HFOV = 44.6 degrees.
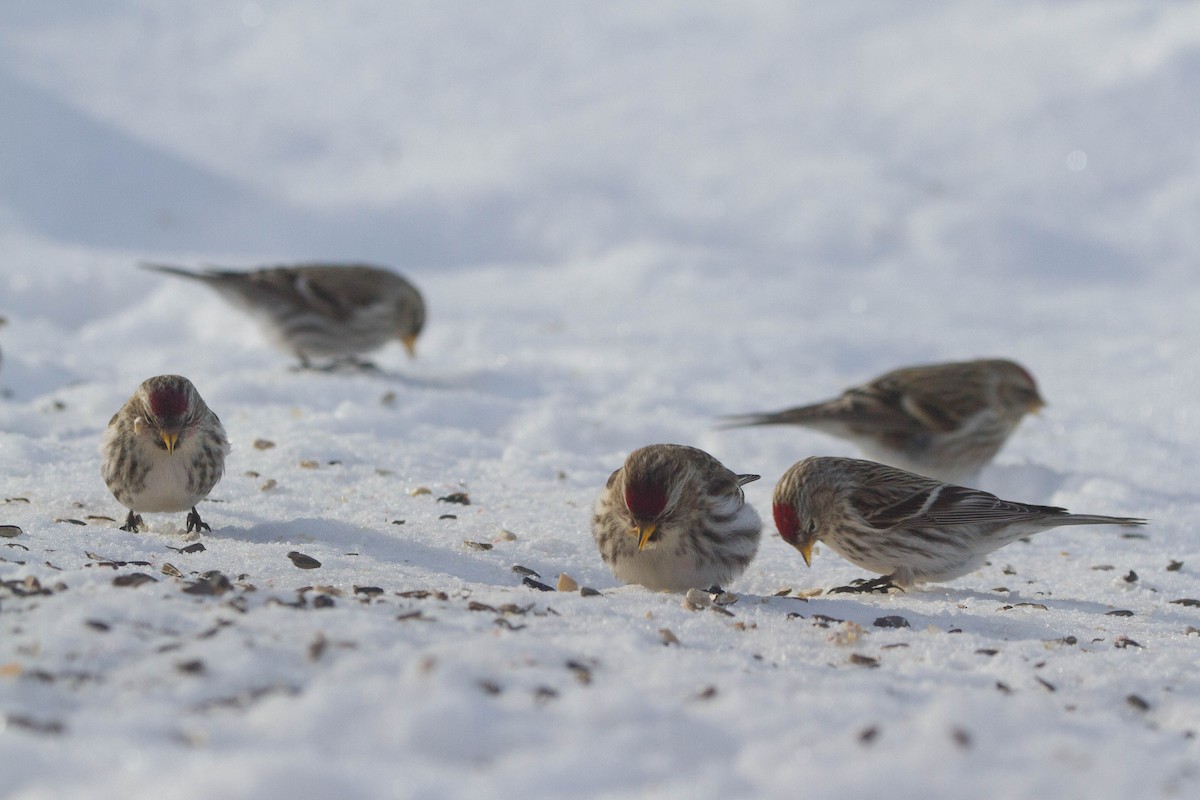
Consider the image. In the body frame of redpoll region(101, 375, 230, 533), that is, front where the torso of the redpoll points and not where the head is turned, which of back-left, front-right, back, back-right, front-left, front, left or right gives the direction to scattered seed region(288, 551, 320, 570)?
front-left

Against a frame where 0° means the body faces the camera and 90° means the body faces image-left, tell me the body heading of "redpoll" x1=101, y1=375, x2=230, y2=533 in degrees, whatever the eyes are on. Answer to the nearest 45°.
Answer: approximately 0°

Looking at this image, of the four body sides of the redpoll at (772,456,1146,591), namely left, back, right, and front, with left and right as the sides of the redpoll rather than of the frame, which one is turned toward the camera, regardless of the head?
left

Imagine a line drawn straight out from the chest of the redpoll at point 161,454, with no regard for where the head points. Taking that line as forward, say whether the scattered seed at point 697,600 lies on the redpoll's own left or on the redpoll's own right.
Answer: on the redpoll's own left

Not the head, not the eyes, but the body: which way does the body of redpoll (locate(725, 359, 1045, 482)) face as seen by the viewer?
to the viewer's right

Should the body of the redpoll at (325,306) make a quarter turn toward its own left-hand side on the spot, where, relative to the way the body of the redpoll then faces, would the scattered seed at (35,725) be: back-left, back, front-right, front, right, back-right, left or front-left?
back

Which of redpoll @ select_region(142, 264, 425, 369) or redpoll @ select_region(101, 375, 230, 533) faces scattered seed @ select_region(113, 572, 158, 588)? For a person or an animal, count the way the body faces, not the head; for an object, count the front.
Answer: redpoll @ select_region(101, 375, 230, 533)

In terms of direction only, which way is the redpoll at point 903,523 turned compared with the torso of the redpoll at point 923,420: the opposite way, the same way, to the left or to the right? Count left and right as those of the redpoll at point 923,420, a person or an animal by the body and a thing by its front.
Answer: the opposite way

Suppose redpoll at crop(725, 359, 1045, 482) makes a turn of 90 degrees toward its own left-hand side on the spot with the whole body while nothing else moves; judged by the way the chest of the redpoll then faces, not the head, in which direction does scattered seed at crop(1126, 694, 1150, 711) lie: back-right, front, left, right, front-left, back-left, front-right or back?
back

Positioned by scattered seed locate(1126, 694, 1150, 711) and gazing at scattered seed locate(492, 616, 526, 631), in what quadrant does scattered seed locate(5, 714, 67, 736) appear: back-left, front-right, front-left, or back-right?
front-left

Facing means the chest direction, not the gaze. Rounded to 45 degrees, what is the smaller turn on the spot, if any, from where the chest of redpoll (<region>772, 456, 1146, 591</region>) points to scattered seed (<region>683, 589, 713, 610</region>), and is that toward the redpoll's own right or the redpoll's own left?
approximately 45° to the redpoll's own left

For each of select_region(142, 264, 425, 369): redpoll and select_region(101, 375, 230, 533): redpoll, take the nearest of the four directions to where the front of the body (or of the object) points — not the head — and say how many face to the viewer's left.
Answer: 0

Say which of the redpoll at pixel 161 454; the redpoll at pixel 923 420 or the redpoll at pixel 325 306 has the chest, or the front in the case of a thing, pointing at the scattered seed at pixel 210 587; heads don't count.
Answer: the redpoll at pixel 161 454

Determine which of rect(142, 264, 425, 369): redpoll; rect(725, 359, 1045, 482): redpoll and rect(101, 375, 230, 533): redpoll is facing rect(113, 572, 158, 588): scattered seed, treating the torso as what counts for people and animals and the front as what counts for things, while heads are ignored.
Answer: rect(101, 375, 230, 533): redpoll

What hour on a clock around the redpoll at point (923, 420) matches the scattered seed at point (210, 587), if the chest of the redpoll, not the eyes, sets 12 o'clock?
The scattered seed is roughly at 4 o'clock from the redpoll.

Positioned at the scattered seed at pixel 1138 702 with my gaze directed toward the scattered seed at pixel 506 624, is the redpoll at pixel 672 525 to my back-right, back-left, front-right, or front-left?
front-right

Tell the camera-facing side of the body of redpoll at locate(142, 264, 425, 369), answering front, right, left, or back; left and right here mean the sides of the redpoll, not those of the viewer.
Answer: right
